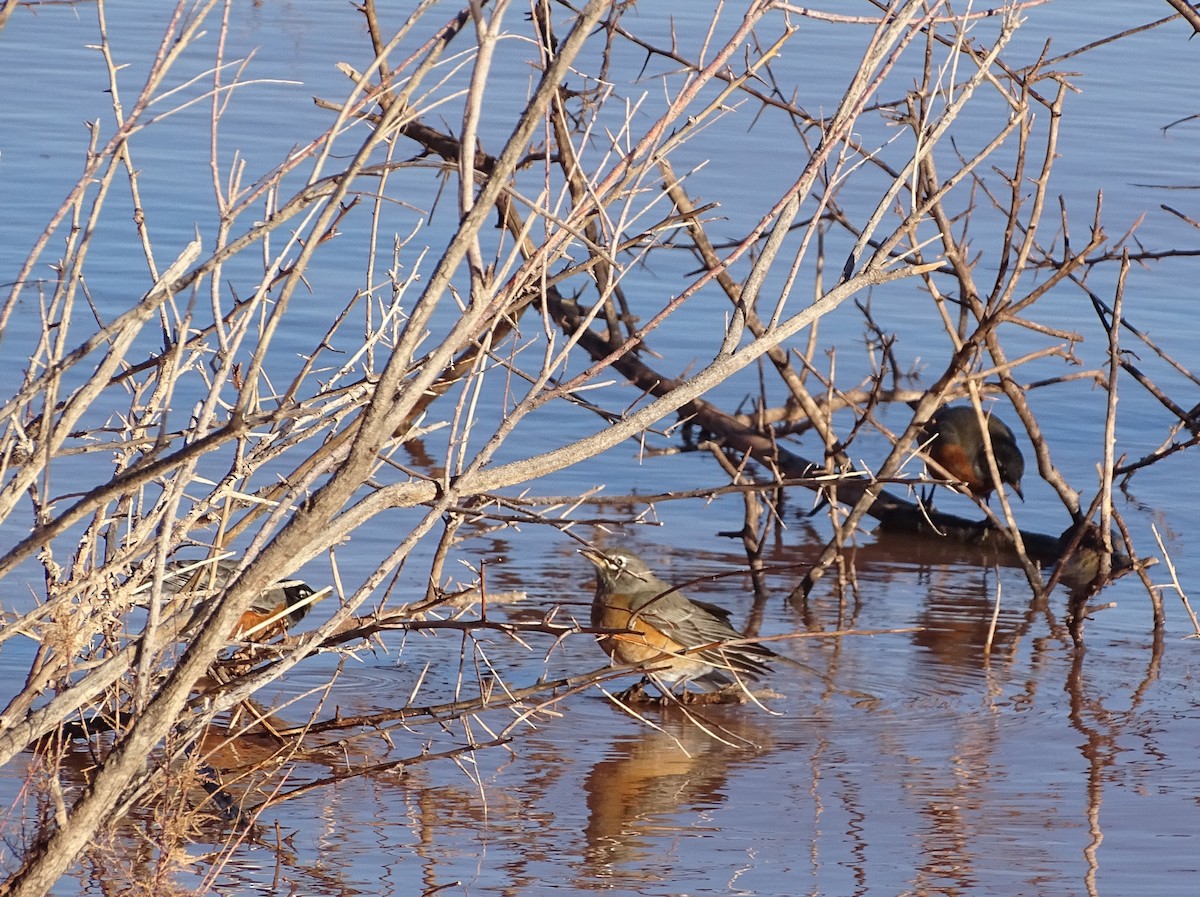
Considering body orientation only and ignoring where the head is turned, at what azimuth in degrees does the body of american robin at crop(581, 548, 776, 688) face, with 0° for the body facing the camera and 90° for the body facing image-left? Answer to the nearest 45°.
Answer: approximately 90°

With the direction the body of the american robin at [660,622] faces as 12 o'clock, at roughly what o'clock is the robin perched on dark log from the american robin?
The robin perched on dark log is roughly at 4 o'clock from the american robin.
